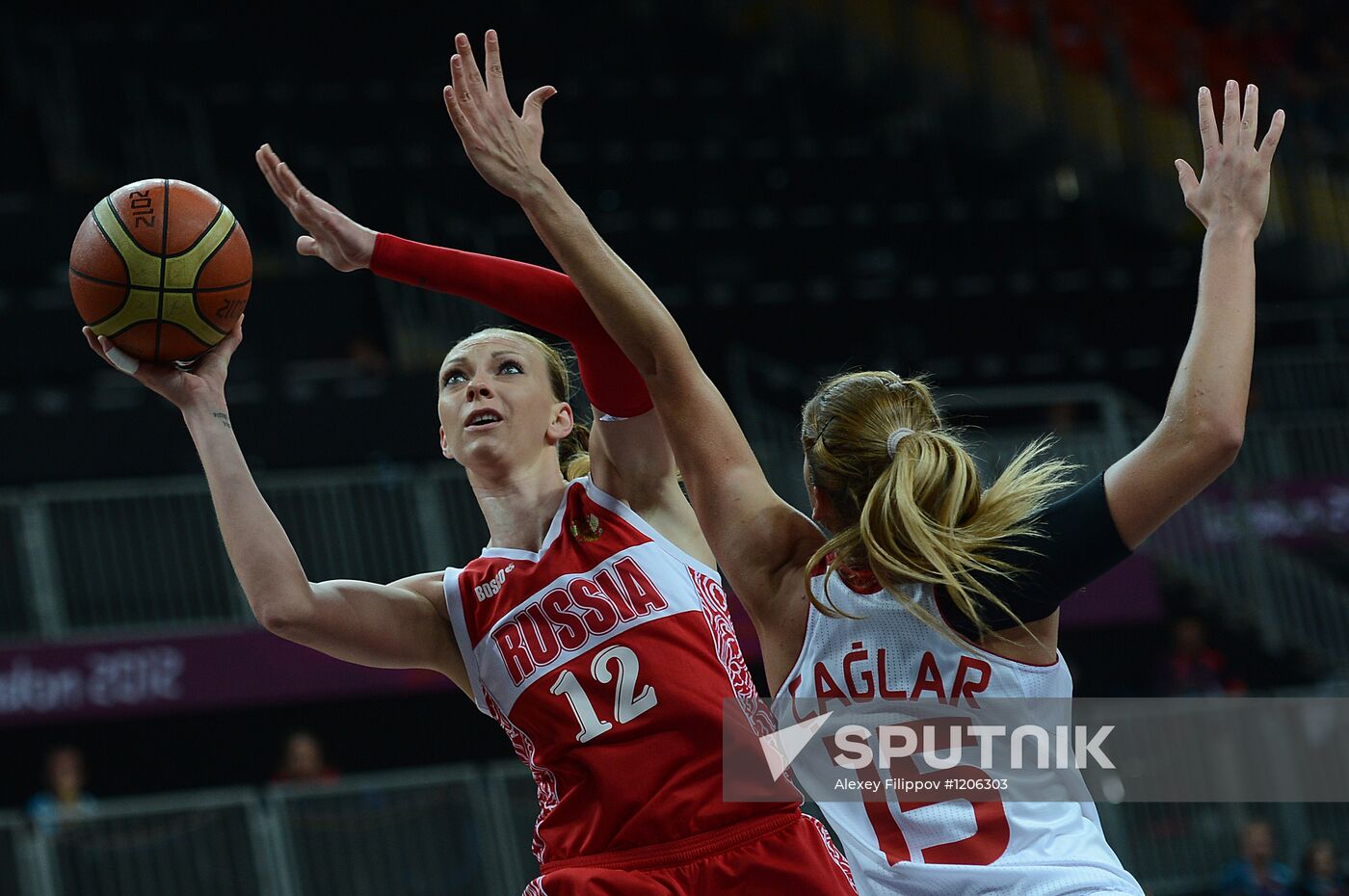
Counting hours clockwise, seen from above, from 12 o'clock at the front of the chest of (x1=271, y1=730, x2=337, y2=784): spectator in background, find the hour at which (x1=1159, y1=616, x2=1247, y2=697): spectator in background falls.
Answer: (x1=1159, y1=616, x2=1247, y2=697): spectator in background is roughly at 9 o'clock from (x1=271, y1=730, x2=337, y2=784): spectator in background.

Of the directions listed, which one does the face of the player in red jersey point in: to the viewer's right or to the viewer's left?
to the viewer's left

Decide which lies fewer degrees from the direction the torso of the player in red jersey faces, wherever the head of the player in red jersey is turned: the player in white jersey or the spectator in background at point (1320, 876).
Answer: the player in white jersey

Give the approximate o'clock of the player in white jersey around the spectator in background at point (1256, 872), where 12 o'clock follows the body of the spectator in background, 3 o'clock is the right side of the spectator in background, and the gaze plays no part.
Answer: The player in white jersey is roughly at 12 o'clock from the spectator in background.

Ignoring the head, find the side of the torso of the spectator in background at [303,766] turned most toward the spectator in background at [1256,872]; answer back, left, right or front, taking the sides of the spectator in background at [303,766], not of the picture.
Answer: left

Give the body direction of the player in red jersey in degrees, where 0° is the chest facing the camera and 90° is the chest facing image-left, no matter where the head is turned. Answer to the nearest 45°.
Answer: approximately 0°

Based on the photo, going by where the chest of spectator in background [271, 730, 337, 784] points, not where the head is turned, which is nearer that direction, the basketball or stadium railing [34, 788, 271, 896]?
the basketball

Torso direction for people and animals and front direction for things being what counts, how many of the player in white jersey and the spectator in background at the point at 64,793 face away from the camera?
1

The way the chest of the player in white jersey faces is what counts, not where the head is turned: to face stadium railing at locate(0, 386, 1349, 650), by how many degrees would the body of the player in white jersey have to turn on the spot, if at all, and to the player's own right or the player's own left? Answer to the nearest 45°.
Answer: approximately 45° to the player's own left

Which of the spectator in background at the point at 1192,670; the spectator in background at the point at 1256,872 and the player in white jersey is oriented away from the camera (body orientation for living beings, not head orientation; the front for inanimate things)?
the player in white jersey

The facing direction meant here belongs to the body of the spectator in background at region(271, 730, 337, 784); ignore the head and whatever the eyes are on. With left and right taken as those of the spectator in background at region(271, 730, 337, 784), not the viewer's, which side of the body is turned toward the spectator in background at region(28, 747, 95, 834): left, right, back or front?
right

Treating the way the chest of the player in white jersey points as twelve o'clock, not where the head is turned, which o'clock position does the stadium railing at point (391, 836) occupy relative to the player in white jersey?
The stadium railing is roughly at 11 o'clock from the player in white jersey.

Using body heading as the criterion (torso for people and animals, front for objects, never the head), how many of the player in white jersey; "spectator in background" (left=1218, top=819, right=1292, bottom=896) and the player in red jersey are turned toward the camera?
2

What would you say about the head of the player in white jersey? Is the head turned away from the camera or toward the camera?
away from the camera

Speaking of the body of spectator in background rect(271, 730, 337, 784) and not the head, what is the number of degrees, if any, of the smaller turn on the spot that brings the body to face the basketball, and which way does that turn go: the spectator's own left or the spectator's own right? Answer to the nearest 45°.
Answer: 0° — they already face it

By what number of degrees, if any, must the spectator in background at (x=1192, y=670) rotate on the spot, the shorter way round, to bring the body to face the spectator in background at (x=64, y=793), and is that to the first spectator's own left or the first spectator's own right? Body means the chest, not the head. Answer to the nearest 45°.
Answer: approximately 45° to the first spectator's own right
